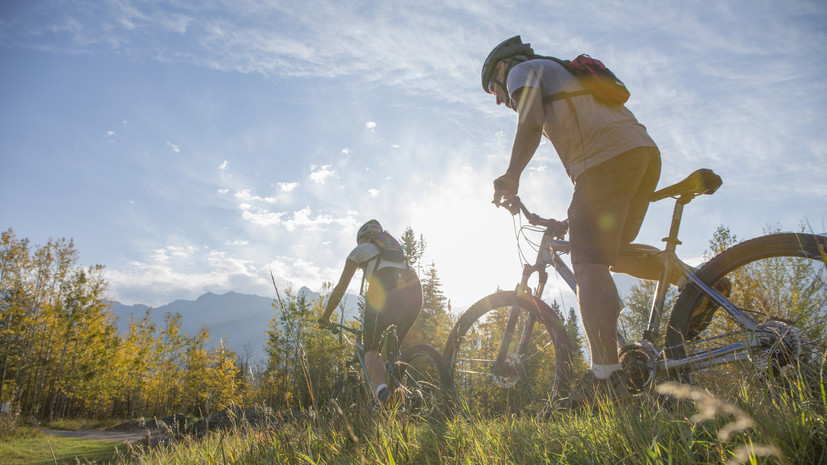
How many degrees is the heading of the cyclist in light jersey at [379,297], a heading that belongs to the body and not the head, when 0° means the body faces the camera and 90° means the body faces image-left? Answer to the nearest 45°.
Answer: approximately 135°

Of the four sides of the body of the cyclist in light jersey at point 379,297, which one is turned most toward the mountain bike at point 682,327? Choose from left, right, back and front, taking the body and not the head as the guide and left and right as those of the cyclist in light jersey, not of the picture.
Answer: back
